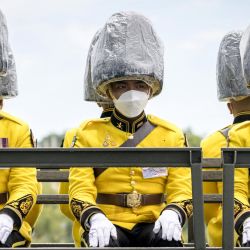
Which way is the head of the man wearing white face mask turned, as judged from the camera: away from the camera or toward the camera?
toward the camera

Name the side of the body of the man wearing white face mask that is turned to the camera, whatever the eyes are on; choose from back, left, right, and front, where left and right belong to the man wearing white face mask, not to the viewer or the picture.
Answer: front

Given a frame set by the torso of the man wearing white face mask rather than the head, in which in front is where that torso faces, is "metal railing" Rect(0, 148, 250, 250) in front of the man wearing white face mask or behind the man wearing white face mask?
in front
